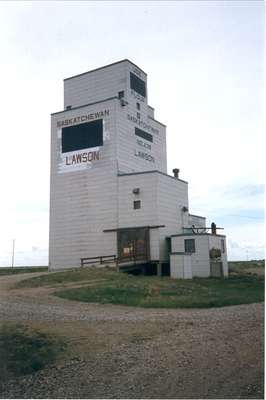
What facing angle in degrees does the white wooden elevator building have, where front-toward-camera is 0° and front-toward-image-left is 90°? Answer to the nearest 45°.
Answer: approximately 45°
